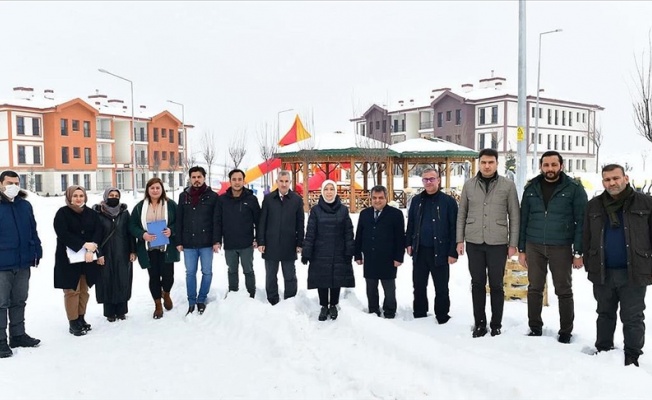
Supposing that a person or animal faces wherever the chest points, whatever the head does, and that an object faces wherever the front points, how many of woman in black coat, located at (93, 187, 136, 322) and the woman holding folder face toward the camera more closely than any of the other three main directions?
2

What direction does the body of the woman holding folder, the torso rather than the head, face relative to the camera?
toward the camera

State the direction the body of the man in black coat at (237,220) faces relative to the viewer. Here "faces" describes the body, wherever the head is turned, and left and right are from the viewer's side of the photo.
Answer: facing the viewer

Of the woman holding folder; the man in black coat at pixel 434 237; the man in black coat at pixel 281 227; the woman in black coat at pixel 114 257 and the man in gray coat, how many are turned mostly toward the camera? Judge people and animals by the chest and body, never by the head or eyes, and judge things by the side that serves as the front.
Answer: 5

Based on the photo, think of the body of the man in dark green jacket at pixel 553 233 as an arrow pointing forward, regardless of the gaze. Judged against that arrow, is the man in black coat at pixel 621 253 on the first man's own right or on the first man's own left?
on the first man's own left

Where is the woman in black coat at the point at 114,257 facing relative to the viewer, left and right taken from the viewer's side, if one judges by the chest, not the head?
facing the viewer

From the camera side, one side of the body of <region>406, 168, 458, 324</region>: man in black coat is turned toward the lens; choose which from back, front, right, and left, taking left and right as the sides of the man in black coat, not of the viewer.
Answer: front

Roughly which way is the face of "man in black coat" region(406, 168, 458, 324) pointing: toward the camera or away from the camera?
toward the camera

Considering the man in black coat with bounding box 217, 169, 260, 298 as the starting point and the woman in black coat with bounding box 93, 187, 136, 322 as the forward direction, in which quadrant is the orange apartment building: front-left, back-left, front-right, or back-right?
front-right

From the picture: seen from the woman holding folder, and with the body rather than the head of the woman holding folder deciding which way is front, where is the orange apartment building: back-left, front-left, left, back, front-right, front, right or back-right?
back

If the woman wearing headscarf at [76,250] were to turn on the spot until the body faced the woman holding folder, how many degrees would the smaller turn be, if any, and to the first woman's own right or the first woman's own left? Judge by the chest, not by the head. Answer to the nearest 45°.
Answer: approximately 45° to the first woman's own left

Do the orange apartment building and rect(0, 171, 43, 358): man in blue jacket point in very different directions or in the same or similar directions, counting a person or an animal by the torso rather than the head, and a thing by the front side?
same or similar directions

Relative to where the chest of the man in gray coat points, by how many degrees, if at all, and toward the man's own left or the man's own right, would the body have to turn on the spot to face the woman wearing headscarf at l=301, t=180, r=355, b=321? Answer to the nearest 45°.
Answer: approximately 90° to the man's own right

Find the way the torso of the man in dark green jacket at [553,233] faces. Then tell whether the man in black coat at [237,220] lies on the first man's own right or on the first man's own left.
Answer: on the first man's own right

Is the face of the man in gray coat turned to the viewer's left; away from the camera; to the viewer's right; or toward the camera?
toward the camera
